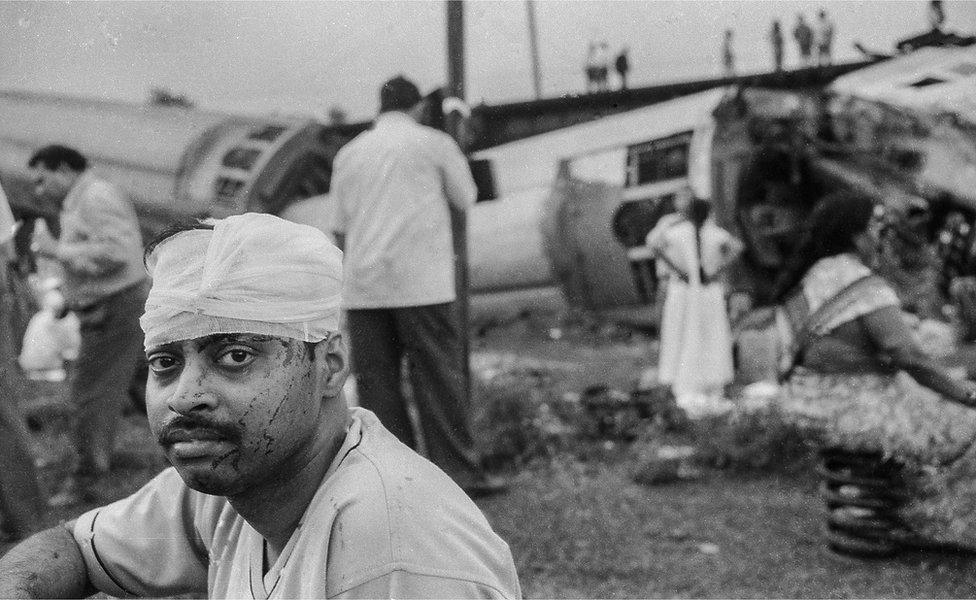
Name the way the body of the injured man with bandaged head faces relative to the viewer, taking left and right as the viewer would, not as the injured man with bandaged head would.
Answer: facing the viewer and to the left of the viewer

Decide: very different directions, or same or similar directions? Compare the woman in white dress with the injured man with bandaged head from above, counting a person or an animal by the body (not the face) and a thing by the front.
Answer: very different directions

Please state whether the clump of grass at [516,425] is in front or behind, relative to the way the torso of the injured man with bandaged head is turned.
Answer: behind

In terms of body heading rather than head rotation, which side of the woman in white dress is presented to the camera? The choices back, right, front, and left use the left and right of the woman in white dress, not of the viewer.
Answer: back

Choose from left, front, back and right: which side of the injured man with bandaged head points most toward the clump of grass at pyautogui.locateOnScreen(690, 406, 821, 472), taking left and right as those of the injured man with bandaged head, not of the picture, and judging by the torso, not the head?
back

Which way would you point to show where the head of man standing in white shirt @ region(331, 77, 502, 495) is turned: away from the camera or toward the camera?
away from the camera

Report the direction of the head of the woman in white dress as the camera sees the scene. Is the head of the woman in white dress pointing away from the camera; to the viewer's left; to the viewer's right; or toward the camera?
away from the camera
